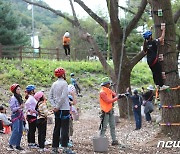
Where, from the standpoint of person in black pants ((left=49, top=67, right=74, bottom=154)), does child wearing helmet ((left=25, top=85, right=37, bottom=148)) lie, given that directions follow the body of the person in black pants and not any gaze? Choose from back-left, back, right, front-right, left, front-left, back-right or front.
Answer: left

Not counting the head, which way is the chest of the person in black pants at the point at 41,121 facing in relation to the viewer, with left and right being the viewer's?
facing to the right of the viewer

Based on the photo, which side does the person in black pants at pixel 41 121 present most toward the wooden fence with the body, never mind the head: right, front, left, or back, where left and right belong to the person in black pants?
left

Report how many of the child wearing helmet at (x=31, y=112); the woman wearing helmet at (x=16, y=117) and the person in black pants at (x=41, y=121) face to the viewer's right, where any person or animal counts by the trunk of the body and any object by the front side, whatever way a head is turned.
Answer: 3

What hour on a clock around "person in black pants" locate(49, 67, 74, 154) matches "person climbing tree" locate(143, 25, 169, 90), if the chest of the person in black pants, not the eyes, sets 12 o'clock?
The person climbing tree is roughly at 1 o'clock from the person in black pants.

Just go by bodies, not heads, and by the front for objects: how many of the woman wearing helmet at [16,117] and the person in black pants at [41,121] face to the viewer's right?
2

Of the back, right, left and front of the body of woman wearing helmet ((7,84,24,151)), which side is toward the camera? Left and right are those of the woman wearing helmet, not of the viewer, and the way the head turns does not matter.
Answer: right

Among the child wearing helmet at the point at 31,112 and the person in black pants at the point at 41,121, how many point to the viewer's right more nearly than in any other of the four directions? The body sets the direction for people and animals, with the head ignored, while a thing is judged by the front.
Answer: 2

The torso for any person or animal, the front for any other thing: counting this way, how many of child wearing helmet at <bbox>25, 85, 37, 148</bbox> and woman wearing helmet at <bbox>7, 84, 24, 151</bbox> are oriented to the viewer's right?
2
